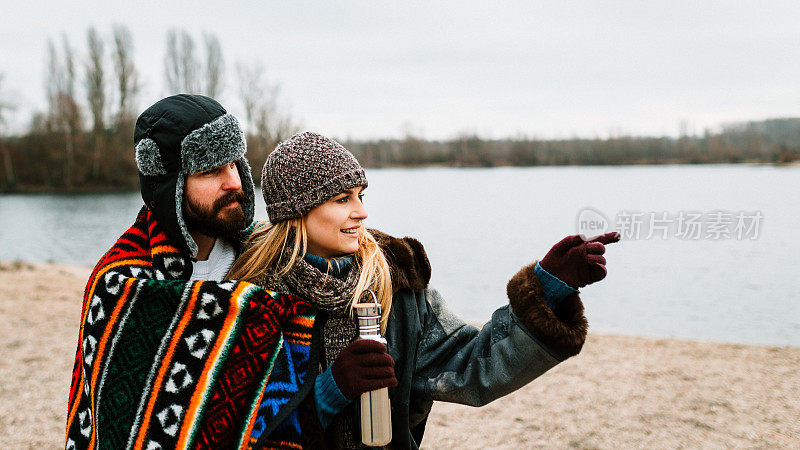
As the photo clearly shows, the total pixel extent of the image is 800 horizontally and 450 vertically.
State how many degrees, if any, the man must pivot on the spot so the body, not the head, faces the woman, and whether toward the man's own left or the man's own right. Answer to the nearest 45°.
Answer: approximately 45° to the man's own left

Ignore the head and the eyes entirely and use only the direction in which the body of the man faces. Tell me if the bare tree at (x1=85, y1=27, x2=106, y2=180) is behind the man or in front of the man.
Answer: behind

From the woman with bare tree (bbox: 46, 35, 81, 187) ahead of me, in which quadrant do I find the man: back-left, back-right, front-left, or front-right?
front-left

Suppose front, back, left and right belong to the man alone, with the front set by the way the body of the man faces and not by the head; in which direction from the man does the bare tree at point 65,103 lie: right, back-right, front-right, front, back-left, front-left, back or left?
back-left

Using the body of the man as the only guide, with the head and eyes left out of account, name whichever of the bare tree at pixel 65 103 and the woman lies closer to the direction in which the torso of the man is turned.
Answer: the woman

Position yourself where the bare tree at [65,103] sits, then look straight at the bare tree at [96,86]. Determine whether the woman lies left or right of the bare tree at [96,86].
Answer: right

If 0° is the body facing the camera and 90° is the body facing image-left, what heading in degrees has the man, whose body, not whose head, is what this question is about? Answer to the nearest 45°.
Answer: approximately 315°

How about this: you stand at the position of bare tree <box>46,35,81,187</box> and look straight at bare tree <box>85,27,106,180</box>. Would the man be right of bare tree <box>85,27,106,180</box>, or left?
right

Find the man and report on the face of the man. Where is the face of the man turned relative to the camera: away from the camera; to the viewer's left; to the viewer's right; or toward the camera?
to the viewer's right
